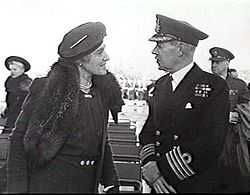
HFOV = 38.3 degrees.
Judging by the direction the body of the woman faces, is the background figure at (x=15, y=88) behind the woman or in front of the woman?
behind

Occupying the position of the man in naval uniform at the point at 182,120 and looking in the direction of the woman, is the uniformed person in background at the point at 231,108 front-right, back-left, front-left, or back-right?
back-right

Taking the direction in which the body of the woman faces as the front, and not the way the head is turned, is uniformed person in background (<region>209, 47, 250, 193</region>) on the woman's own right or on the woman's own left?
on the woman's own left

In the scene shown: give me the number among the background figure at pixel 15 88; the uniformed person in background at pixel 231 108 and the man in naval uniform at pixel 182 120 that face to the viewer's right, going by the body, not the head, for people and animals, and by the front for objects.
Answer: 0

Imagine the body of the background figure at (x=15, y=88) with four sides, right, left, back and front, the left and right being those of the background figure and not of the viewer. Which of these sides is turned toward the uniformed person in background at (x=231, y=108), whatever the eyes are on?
left

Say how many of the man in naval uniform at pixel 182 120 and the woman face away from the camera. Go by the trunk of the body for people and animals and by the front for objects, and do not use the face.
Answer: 0

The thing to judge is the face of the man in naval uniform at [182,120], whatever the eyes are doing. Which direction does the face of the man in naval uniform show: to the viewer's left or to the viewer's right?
to the viewer's left

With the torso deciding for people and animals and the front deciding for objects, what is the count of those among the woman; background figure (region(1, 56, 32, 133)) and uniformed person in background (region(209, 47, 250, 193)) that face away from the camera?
0

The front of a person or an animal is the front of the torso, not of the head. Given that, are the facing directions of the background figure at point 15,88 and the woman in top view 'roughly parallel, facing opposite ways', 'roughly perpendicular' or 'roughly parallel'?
roughly perpendicular

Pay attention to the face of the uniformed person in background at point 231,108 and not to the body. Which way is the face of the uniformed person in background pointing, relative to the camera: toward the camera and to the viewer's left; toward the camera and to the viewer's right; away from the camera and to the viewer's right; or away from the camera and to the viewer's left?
toward the camera and to the viewer's left

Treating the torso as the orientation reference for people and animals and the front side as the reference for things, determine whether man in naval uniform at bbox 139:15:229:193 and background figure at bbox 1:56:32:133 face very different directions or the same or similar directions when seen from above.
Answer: same or similar directions

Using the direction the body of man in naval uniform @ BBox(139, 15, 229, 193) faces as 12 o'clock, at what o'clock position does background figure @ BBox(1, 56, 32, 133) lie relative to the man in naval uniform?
The background figure is roughly at 3 o'clock from the man in naval uniform.

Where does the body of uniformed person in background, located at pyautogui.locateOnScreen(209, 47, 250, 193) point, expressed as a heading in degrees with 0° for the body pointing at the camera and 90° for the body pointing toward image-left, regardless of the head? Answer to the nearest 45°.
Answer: approximately 45°

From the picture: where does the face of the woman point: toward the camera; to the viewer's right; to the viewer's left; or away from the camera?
to the viewer's right

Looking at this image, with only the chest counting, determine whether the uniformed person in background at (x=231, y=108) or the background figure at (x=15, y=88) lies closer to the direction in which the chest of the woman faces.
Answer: the uniformed person in background
